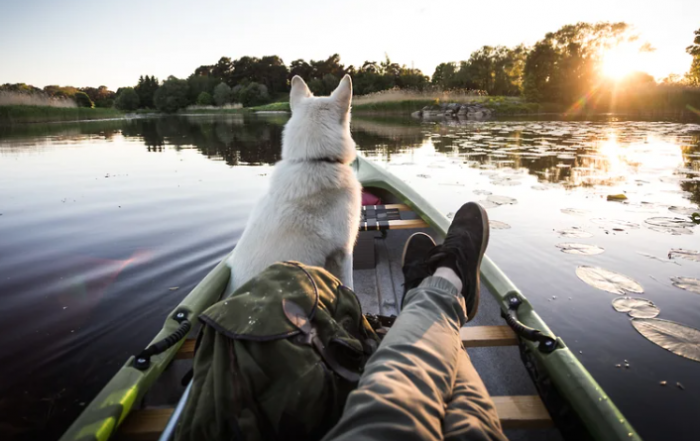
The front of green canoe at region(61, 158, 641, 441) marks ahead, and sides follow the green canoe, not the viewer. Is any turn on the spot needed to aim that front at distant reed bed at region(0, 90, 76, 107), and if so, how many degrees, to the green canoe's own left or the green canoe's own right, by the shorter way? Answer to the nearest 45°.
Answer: approximately 45° to the green canoe's own left

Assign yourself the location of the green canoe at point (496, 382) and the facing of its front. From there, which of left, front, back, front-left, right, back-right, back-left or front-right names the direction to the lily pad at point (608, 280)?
front-right

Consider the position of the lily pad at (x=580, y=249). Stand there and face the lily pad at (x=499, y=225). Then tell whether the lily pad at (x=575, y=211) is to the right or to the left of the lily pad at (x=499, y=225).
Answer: right

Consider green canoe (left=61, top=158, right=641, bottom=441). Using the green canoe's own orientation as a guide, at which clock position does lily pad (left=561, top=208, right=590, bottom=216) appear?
The lily pad is roughly at 1 o'clock from the green canoe.

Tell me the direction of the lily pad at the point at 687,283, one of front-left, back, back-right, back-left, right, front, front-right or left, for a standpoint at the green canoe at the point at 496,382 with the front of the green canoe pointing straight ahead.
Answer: front-right

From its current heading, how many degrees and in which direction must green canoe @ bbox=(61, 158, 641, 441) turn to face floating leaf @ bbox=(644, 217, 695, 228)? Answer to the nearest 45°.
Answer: approximately 45° to its right

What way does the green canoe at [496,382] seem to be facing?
away from the camera
